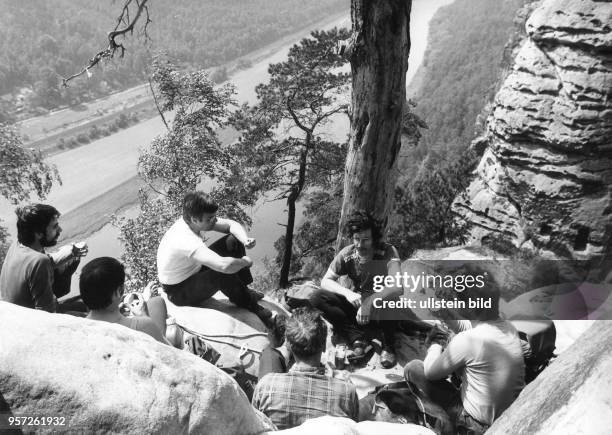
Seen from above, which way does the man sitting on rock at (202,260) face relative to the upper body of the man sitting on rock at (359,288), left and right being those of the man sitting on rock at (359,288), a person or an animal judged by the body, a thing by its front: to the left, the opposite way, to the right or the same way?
to the left

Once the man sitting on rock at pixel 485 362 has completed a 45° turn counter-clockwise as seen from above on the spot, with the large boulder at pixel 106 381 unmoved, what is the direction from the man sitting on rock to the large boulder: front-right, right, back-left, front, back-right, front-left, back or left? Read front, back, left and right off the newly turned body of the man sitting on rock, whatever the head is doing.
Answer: front-left

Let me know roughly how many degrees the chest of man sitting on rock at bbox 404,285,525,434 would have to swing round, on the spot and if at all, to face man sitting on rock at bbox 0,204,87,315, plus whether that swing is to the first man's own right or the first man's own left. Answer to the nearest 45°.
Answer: approximately 45° to the first man's own left

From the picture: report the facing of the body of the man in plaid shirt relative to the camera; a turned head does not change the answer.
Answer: away from the camera

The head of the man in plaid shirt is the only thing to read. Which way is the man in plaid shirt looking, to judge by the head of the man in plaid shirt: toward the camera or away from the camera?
away from the camera

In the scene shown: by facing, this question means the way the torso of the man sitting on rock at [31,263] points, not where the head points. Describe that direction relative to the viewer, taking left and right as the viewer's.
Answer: facing away from the viewer and to the right of the viewer

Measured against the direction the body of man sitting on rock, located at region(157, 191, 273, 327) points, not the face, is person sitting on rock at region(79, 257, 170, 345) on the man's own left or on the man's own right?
on the man's own right

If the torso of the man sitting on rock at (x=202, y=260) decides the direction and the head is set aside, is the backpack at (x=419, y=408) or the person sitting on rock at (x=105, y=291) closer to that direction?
the backpack

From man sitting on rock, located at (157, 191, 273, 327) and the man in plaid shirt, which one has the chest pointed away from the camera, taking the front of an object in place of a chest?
the man in plaid shirt

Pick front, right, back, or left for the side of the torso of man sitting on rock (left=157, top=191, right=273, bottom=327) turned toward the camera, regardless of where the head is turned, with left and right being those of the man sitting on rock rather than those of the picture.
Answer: right

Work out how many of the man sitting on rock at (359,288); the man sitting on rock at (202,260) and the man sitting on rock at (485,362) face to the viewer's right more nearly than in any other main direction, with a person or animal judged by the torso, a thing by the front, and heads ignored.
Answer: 1

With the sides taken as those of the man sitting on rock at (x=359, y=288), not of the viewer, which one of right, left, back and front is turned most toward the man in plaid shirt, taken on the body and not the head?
front

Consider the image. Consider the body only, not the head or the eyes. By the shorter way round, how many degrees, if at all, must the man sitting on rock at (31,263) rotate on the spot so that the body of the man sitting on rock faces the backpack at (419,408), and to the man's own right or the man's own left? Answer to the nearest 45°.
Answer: approximately 90° to the man's own right

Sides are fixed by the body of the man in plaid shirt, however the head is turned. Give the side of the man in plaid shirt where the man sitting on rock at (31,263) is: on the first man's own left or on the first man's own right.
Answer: on the first man's own left

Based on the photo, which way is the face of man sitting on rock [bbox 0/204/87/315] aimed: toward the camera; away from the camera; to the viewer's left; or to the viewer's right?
to the viewer's right

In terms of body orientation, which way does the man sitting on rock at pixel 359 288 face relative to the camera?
toward the camera

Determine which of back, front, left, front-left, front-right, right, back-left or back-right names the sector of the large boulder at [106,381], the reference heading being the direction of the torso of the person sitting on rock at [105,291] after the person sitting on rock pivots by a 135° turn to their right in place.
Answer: front

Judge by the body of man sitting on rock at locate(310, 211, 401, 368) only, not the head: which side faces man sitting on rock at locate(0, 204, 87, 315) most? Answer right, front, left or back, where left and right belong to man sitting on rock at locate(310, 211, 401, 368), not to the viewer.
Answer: right

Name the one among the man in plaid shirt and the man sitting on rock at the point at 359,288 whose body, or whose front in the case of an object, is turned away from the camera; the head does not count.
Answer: the man in plaid shirt
